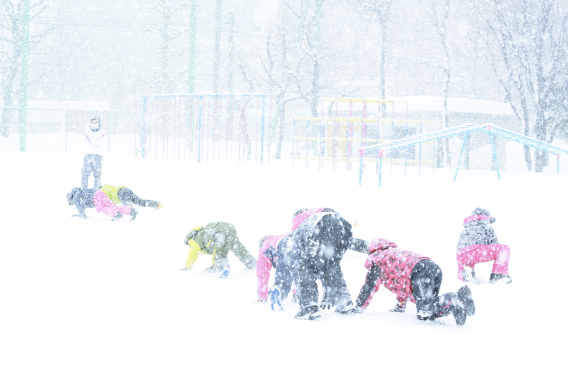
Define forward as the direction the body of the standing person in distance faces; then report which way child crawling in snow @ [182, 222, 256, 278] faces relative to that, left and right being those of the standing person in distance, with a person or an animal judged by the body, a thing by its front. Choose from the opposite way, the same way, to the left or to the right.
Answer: to the right

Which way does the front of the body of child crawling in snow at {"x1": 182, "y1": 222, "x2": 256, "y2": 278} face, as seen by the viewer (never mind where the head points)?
to the viewer's left

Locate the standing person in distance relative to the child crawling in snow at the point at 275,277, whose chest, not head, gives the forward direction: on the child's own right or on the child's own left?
on the child's own right

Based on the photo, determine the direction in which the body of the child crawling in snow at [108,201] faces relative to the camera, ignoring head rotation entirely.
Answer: to the viewer's left

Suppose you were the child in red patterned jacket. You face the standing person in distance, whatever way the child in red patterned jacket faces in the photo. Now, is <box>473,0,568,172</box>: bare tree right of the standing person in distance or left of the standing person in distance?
right

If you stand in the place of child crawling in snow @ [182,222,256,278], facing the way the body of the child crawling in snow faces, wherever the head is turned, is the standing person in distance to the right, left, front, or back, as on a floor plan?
right

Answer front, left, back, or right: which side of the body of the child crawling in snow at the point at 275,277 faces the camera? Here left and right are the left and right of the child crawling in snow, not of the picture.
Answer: left

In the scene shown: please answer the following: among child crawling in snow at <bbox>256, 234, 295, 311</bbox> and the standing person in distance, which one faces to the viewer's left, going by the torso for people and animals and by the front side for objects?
the child crawling in snow

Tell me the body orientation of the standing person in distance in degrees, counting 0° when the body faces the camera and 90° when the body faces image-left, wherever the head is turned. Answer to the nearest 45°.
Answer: approximately 0°

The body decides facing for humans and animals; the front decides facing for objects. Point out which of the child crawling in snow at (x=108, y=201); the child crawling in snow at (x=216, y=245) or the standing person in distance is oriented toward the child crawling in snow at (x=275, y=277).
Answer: the standing person in distance
